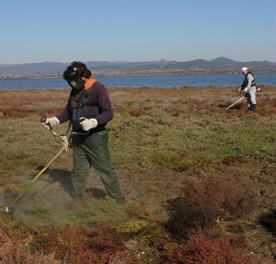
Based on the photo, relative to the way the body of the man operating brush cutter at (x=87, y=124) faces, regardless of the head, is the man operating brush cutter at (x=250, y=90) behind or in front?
behind

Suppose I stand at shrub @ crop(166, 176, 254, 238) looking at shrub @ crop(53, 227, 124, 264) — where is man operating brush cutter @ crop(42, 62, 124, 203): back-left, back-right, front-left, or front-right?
front-right

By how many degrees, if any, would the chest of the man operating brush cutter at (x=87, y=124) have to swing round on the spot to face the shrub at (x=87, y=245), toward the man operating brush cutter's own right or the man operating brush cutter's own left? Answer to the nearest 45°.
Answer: approximately 45° to the man operating brush cutter's own left

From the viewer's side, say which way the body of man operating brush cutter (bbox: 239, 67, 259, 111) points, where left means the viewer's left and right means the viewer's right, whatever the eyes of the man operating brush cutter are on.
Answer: facing to the left of the viewer

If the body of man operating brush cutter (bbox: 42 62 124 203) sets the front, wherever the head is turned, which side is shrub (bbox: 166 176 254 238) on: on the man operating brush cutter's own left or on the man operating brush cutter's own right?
on the man operating brush cutter's own left

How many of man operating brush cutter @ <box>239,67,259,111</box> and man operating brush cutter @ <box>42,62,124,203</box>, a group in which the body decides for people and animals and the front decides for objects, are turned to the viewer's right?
0

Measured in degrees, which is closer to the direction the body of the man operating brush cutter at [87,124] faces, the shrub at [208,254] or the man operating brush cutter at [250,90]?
the shrub

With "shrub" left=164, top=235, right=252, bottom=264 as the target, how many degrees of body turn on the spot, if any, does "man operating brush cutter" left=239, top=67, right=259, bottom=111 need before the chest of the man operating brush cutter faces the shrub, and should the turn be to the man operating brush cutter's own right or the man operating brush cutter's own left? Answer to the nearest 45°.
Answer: approximately 90° to the man operating brush cutter's own left

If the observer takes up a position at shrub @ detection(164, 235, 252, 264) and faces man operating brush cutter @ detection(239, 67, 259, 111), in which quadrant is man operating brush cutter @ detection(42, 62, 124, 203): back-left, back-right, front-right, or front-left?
front-left

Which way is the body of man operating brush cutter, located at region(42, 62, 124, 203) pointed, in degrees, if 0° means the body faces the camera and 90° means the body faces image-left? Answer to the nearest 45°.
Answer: approximately 45°
